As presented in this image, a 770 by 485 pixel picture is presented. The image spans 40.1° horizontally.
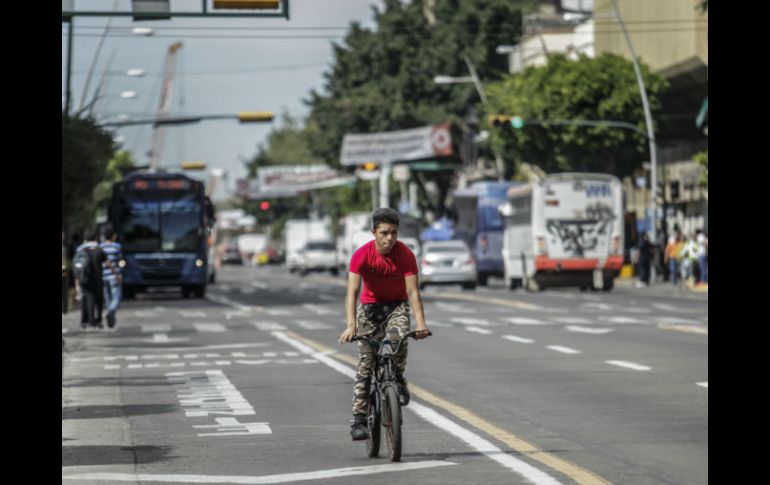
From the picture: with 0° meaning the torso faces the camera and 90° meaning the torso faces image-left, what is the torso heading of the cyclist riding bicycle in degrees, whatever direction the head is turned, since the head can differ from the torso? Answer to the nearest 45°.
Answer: approximately 0°

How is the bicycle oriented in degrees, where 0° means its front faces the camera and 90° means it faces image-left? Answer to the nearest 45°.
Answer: approximately 0°

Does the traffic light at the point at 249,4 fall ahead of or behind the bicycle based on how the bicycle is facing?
behind

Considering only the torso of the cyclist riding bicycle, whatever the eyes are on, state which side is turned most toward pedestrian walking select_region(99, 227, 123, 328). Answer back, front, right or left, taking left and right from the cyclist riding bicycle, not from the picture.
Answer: back

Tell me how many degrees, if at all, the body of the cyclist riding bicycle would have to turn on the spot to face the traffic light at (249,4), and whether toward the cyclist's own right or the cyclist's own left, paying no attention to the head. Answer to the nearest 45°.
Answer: approximately 180°

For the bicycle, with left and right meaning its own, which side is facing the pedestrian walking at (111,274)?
back

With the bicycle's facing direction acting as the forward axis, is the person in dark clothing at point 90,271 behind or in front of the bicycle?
behind

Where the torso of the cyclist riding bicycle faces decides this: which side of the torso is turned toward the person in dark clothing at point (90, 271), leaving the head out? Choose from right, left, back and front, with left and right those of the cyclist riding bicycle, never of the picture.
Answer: back
